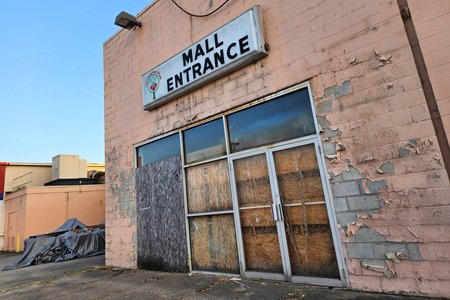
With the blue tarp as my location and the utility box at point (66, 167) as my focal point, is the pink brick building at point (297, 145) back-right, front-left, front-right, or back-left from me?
back-right

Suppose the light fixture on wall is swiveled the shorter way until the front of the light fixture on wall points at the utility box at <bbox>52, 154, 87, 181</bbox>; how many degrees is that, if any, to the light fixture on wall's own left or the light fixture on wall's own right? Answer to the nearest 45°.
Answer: approximately 135° to the light fixture on wall's own right

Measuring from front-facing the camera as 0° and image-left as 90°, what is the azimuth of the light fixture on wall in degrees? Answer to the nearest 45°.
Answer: approximately 45°

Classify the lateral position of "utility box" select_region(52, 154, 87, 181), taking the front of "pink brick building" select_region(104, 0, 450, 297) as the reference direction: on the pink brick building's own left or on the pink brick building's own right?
on the pink brick building's own right

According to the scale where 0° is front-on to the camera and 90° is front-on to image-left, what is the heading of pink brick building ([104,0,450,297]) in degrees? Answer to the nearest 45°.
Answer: approximately 45°
